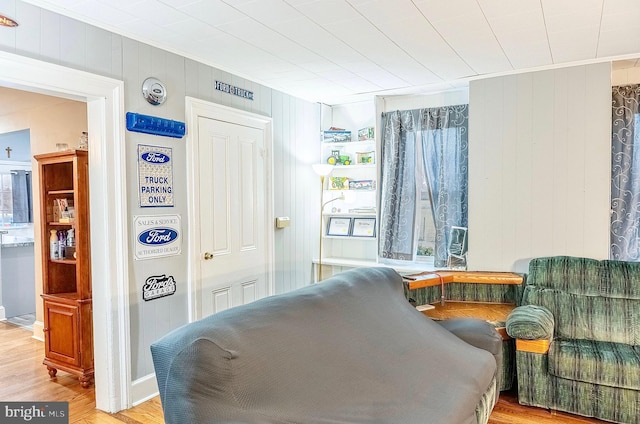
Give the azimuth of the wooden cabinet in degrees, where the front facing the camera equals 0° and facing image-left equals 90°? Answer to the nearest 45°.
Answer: approximately 45°

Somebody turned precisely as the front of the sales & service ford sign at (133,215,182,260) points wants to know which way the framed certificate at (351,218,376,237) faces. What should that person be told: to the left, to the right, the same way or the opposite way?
to the right

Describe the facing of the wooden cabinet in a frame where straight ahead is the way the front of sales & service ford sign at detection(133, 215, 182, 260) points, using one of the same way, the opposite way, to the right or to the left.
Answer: to the right

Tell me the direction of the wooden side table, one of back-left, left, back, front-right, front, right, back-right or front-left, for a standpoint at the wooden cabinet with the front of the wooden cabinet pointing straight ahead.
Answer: left

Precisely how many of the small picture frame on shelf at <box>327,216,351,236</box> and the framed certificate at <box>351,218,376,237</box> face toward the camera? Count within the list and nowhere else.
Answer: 2

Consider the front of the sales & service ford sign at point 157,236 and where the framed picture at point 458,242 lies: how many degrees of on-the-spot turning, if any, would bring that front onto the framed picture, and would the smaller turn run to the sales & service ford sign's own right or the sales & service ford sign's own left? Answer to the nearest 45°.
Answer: approximately 45° to the sales & service ford sign's own left

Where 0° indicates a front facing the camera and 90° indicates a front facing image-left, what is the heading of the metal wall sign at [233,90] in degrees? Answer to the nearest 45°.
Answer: approximately 315°

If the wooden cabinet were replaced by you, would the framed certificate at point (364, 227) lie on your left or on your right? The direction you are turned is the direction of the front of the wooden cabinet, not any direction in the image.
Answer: on your left

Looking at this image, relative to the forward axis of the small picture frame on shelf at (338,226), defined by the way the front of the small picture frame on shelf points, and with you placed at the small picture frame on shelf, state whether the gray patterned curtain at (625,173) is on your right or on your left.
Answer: on your left
